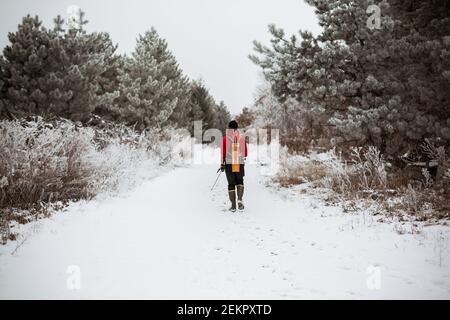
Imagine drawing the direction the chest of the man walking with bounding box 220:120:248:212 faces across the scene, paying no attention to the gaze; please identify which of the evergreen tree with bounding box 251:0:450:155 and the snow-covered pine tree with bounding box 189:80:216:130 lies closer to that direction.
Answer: the snow-covered pine tree

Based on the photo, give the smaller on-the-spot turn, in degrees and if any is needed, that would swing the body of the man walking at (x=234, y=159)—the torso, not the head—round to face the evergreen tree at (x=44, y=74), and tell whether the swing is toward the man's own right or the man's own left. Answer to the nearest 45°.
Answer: approximately 45° to the man's own left

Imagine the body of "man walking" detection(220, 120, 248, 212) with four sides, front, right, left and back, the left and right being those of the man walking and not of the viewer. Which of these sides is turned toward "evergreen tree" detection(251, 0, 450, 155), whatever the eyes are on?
right

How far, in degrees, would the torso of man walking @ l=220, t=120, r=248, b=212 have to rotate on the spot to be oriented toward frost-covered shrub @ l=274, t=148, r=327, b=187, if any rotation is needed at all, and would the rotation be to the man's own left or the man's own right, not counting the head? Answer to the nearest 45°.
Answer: approximately 45° to the man's own right

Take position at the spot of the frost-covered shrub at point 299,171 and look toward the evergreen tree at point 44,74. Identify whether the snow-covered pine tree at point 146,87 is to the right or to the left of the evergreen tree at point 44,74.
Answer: right

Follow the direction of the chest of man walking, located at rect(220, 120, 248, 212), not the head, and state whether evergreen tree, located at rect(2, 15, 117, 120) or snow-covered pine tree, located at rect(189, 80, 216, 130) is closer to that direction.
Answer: the snow-covered pine tree

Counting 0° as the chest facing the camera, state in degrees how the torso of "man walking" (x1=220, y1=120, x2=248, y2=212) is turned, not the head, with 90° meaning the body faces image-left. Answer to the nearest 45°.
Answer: approximately 180°

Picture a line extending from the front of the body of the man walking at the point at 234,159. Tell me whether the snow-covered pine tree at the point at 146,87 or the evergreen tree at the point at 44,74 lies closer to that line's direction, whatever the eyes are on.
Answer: the snow-covered pine tree
